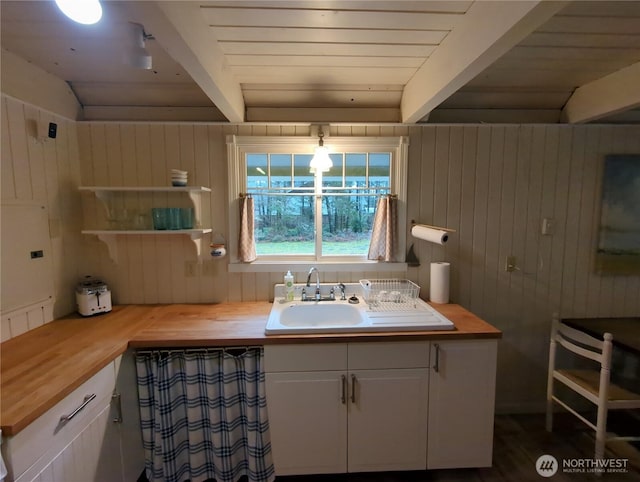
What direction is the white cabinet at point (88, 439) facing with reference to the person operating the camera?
facing the viewer and to the right of the viewer

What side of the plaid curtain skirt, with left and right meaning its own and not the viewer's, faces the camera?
front

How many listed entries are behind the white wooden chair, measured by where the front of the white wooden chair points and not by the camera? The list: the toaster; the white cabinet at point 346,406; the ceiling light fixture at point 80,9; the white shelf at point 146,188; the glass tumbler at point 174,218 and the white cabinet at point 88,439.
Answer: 6

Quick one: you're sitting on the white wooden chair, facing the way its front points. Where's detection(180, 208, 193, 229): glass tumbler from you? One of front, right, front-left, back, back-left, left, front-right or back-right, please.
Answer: back

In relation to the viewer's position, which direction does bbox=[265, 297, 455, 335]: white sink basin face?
facing the viewer

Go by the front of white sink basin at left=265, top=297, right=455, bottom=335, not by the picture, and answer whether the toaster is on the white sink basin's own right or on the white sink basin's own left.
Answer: on the white sink basin's own right

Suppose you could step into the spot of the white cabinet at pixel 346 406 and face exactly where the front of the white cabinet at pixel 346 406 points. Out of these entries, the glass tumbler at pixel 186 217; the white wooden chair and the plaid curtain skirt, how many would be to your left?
1

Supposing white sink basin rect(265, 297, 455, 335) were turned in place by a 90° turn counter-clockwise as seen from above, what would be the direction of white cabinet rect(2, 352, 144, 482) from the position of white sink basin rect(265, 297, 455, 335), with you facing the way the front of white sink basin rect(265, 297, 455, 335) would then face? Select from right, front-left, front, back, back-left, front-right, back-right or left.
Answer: back-right

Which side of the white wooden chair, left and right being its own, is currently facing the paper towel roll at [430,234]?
back

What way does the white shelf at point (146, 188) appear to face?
toward the camera

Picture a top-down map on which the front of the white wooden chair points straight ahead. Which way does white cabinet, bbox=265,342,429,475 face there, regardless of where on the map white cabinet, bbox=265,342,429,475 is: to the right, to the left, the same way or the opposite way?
to the right
